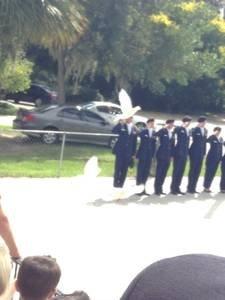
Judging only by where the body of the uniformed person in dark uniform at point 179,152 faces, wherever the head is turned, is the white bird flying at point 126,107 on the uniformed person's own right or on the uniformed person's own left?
on the uniformed person's own right

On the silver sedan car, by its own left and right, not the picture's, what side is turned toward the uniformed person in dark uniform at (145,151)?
right

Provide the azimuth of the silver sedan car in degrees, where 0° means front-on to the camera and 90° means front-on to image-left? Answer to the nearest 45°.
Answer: approximately 270°

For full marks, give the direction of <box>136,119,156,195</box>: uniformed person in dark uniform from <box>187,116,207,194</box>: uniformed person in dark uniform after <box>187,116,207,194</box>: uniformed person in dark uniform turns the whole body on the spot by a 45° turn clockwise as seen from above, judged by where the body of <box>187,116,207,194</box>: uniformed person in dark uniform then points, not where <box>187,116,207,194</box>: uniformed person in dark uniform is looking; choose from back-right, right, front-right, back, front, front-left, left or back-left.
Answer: front-right

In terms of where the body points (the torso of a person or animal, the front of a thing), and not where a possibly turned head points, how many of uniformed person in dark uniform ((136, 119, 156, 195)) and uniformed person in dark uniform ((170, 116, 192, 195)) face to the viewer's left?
0

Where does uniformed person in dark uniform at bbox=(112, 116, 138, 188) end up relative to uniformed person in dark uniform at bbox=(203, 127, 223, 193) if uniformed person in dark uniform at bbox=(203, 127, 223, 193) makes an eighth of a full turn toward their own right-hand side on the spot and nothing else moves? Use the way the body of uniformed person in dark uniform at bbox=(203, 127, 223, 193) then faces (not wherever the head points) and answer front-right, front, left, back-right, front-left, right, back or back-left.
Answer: front-right

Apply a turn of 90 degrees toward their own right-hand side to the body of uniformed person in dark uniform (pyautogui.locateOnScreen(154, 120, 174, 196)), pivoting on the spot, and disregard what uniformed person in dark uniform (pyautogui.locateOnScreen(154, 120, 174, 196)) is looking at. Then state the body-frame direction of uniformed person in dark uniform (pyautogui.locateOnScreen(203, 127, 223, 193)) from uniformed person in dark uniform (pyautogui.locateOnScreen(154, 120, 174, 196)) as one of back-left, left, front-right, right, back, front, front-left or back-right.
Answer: back

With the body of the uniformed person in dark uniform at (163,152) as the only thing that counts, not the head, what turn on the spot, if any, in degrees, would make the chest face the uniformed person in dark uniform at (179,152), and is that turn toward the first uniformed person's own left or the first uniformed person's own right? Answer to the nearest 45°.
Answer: approximately 90° to the first uniformed person's own left

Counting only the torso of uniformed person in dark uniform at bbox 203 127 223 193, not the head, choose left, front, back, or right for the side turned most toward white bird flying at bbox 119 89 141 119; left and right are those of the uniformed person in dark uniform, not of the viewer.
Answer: right

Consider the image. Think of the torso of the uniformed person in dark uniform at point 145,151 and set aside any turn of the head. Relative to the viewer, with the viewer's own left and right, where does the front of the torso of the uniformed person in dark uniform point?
facing the viewer and to the right of the viewer

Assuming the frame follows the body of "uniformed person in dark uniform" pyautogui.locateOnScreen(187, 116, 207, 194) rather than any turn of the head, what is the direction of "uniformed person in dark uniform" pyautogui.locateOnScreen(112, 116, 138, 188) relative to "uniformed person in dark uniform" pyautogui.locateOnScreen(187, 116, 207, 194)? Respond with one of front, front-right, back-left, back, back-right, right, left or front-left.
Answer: right
